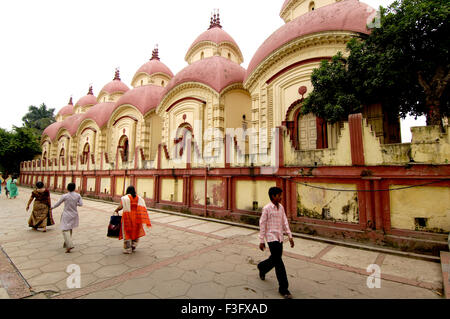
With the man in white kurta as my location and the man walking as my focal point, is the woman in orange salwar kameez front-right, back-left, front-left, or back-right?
front-left

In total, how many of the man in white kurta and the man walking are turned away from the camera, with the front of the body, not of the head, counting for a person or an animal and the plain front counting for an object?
1

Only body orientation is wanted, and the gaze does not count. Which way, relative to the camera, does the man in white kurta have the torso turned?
away from the camera

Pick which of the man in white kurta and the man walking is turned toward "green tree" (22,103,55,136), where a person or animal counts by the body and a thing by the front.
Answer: the man in white kurta

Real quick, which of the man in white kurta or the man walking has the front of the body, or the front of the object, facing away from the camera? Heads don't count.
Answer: the man in white kurta

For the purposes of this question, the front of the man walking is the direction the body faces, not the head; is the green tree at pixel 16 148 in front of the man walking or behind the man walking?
behind

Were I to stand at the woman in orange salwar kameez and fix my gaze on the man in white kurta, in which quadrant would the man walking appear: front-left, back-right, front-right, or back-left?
back-left

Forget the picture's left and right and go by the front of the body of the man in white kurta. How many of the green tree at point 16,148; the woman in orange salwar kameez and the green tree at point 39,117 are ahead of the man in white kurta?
2

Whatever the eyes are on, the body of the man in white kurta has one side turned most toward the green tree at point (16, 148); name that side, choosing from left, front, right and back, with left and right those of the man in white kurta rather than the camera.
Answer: front

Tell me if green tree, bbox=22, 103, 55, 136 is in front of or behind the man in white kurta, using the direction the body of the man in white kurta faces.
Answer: in front

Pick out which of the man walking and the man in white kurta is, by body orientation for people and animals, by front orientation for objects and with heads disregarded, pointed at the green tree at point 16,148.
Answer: the man in white kurta

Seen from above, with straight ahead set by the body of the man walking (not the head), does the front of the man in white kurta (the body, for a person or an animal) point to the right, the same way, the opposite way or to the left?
the opposite way

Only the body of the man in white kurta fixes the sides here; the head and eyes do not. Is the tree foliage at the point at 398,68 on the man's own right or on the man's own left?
on the man's own right

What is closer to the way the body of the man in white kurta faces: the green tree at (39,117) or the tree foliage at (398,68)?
the green tree
